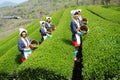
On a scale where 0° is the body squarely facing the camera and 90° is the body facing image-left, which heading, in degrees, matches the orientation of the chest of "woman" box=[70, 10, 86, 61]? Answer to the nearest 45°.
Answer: approximately 315°

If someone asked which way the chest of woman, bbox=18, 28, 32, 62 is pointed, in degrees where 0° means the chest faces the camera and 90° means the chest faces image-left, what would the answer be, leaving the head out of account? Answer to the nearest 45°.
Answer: approximately 315°
